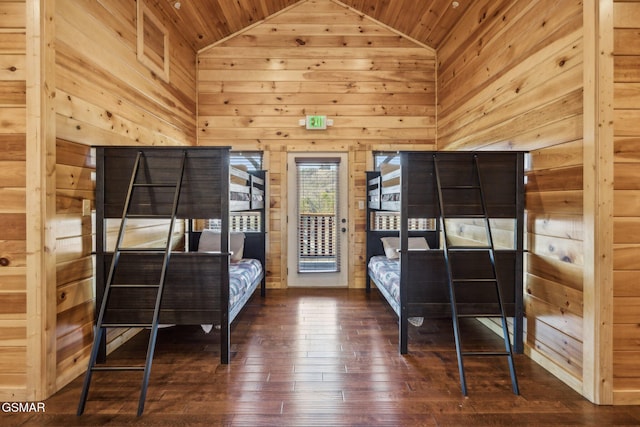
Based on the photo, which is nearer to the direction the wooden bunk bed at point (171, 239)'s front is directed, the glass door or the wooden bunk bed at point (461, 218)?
the wooden bunk bed

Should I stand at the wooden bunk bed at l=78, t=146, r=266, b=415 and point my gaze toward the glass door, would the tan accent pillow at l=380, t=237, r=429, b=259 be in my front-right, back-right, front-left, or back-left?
front-right

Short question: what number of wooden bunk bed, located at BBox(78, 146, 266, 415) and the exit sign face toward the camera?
2

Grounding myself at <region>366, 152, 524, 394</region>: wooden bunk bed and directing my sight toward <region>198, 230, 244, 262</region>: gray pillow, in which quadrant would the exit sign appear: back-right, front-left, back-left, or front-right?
front-right

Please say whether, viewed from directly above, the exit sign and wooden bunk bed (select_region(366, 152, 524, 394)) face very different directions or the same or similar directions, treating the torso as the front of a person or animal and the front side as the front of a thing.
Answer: same or similar directions

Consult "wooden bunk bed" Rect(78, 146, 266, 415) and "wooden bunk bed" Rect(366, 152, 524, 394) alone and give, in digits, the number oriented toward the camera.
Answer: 2

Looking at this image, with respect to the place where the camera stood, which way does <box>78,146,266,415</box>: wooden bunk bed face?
facing the viewer

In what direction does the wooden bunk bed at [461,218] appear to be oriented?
toward the camera

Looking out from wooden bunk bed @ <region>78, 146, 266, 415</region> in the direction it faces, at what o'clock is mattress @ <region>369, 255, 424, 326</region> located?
The mattress is roughly at 9 o'clock from the wooden bunk bed.

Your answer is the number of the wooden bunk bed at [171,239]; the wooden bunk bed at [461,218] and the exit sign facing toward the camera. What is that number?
3
